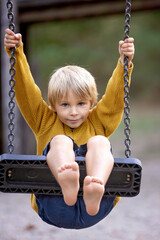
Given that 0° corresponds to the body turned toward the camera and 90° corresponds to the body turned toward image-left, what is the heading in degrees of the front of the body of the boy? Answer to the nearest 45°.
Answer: approximately 0°
